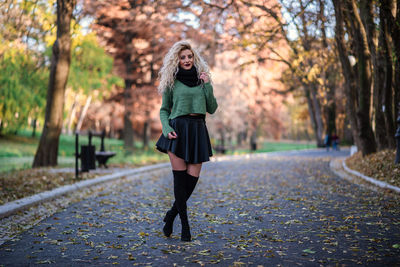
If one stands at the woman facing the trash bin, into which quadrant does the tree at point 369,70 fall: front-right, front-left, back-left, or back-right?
front-right

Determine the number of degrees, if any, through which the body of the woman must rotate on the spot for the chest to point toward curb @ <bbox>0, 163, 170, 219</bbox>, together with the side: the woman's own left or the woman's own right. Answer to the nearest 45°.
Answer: approximately 135° to the woman's own right

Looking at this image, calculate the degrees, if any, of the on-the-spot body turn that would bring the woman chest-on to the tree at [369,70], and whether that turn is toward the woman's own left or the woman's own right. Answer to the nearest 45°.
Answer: approximately 135° to the woman's own left

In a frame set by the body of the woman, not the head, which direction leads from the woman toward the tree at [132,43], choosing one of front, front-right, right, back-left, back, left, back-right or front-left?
back

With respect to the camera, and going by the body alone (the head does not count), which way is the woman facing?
toward the camera

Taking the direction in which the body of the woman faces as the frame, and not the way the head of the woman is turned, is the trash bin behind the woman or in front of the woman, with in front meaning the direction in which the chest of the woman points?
behind
